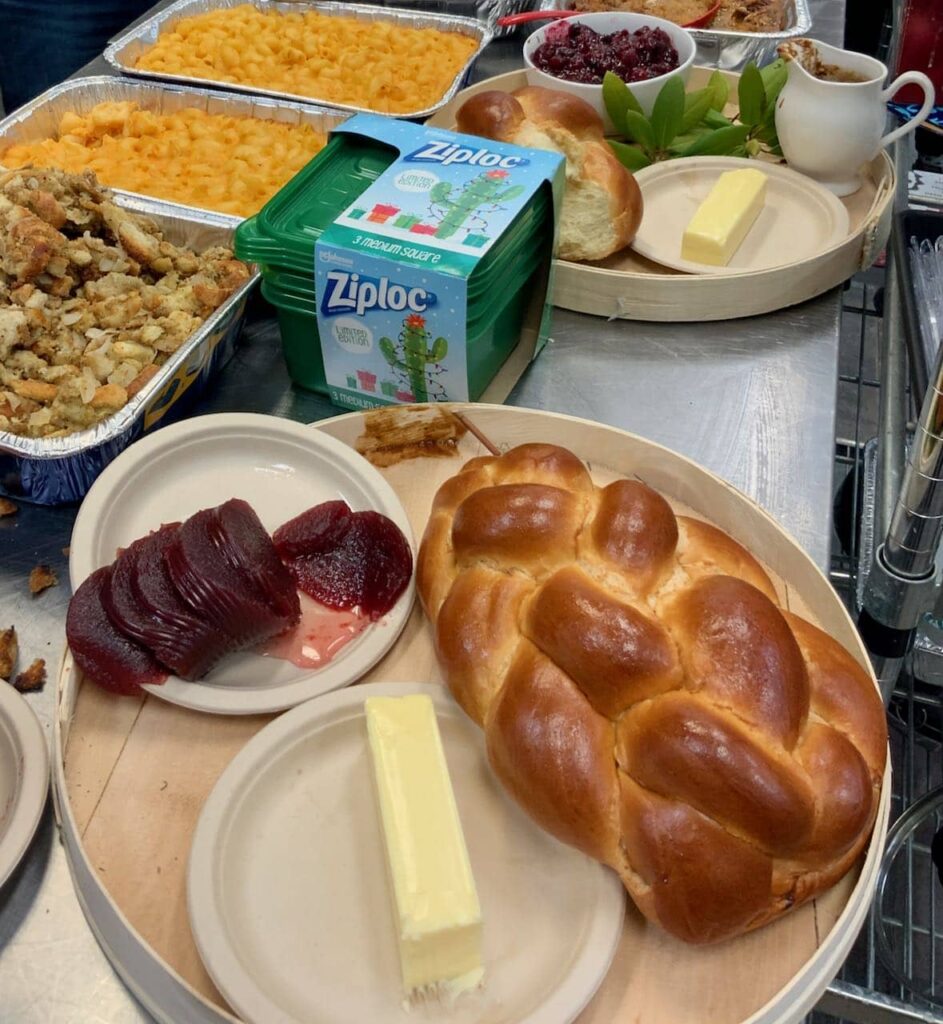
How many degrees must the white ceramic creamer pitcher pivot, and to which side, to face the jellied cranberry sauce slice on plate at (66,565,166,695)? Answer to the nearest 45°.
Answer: approximately 90° to its left

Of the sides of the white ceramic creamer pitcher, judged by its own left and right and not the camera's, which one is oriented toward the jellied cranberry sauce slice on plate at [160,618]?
left

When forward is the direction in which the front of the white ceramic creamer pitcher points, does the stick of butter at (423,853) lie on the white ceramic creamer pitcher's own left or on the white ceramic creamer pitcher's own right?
on the white ceramic creamer pitcher's own left

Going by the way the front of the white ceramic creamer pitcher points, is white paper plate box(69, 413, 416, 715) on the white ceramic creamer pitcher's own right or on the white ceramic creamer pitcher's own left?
on the white ceramic creamer pitcher's own left

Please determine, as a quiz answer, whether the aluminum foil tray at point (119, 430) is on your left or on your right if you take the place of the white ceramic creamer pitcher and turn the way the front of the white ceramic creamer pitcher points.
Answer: on your left

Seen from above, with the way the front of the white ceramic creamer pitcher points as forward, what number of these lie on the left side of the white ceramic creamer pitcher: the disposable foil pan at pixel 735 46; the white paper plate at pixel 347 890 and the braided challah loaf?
2

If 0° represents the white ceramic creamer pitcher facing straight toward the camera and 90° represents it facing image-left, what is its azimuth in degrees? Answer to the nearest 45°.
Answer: approximately 90°

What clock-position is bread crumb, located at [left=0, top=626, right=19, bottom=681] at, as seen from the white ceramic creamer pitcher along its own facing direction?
The bread crumb is roughly at 10 o'clock from the white ceramic creamer pitcher.

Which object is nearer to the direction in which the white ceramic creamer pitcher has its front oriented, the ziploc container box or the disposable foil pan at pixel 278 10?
the disposable foil pan

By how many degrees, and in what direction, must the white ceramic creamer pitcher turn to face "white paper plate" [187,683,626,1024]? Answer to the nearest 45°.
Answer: approximately 90° to its left
